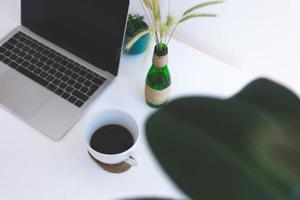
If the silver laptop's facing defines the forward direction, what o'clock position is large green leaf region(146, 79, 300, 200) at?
The large green leaf is roughly at 10 o'clock from the silver laptop.

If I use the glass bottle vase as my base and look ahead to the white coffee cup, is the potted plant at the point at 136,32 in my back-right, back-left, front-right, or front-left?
back-right

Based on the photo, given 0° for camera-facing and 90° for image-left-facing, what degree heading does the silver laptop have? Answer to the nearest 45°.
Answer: approximately 45°
